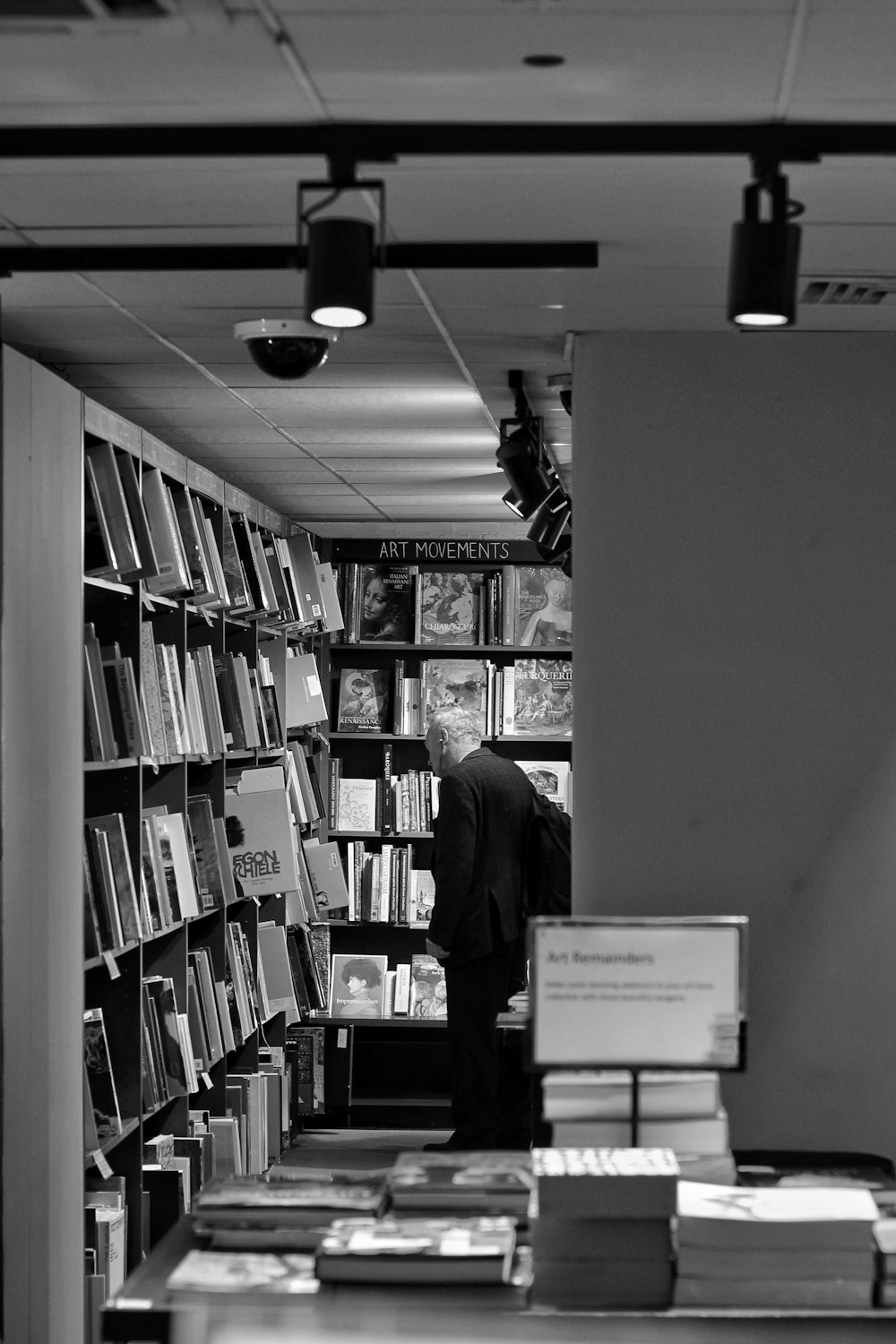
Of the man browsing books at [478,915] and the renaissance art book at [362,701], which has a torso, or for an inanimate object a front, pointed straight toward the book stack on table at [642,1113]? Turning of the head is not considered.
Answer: the renaissance art book

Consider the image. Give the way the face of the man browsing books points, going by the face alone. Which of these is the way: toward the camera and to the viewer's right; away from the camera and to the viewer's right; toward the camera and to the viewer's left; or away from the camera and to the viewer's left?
away from the camera and to the viewer's left

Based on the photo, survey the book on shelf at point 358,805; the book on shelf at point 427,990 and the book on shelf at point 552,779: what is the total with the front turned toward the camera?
3

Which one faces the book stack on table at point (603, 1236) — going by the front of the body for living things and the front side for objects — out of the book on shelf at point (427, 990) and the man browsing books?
the book on shelf

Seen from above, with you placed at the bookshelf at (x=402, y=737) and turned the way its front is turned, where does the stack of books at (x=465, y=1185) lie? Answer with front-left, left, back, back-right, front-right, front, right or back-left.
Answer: front

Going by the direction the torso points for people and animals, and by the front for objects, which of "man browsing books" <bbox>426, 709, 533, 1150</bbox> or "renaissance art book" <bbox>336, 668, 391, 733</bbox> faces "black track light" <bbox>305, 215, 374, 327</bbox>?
the renaissance art book

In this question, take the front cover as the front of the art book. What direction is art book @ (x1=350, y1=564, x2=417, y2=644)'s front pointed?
toward the camera

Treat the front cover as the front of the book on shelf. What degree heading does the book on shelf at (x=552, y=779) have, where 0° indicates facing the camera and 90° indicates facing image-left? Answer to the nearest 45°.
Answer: approximately 0°

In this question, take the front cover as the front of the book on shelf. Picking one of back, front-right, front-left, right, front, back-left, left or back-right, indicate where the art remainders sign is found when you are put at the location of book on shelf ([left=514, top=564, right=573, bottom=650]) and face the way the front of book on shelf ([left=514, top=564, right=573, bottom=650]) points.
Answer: front

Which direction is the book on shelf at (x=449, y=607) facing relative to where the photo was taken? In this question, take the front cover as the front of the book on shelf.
toward the camera

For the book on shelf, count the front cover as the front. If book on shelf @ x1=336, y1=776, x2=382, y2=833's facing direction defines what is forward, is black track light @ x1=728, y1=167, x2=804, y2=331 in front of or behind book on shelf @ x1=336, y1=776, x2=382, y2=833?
in front
